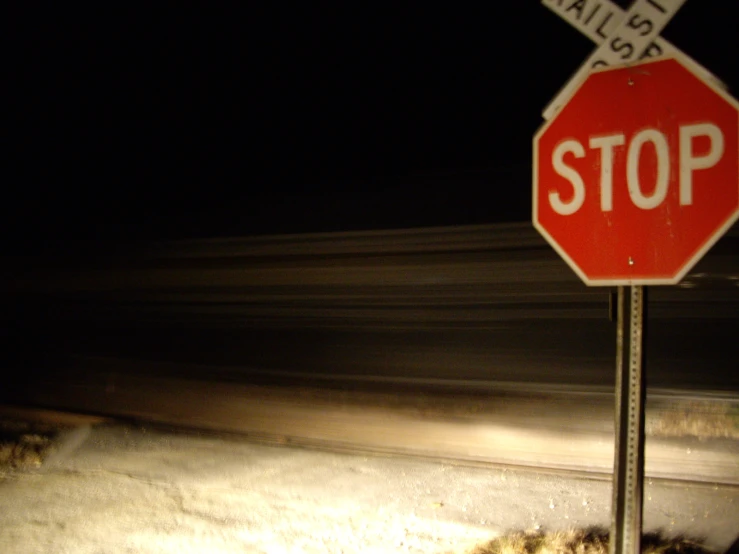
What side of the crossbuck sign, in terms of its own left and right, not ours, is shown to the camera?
front

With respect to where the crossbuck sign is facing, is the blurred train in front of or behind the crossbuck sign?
behind
